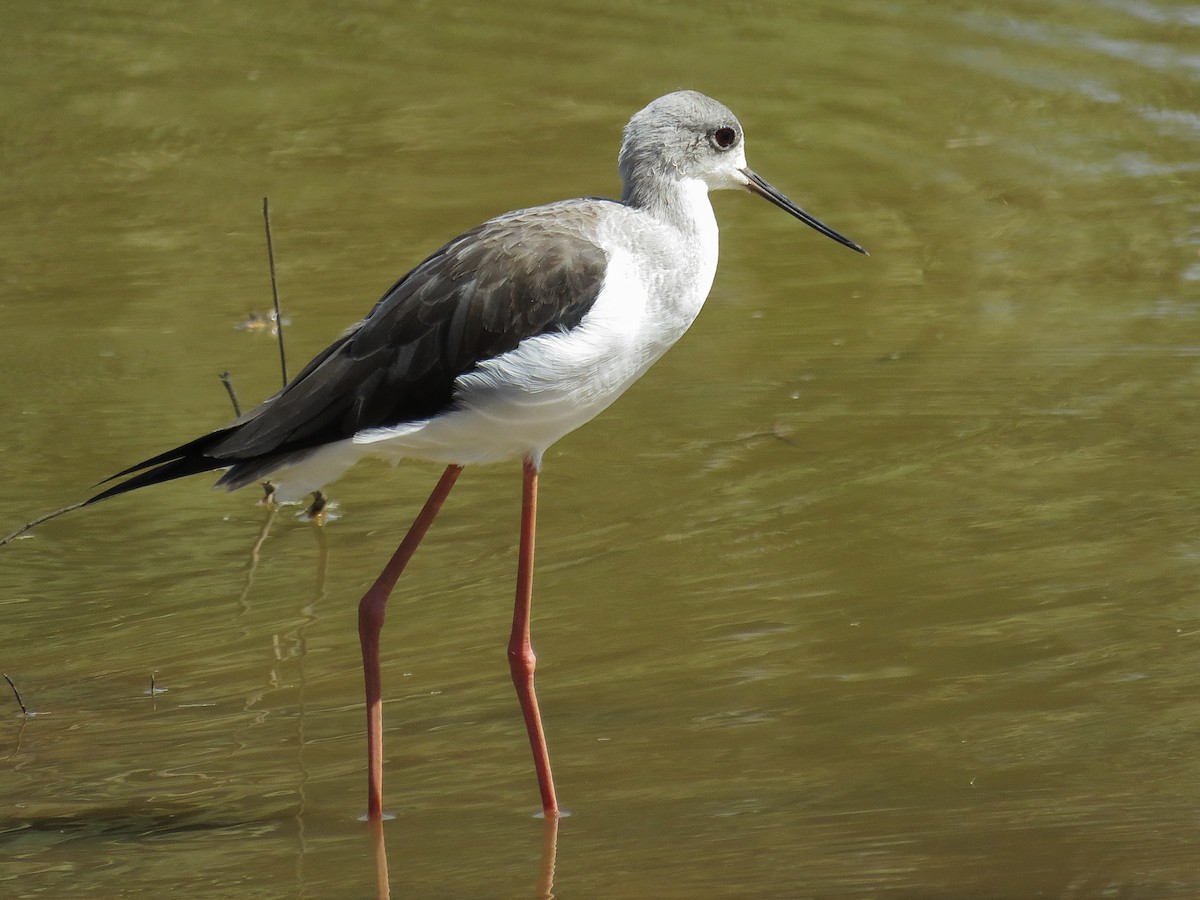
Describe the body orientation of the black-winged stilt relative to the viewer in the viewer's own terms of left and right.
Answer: facing to the right of the viewer
